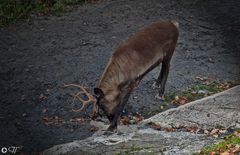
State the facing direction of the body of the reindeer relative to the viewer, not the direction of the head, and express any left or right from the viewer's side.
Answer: facing the viewer and to the left of the viewer
